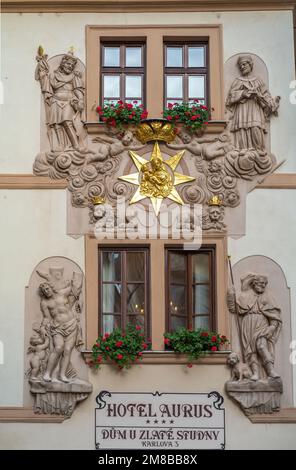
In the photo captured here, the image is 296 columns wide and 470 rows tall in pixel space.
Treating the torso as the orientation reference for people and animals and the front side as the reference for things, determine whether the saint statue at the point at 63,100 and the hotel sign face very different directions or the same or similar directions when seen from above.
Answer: same or similar directions

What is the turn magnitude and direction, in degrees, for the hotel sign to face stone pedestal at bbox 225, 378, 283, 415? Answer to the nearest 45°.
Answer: approximately 90° to its left

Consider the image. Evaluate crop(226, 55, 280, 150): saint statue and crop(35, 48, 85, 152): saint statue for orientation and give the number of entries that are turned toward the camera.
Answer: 2

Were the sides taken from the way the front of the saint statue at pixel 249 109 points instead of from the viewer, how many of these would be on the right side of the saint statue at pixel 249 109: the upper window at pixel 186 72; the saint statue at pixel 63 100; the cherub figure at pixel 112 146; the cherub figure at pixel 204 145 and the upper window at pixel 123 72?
5

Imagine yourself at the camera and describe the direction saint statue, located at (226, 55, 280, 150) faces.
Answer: facing the viewer

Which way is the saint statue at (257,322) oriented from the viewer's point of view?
toward the camera

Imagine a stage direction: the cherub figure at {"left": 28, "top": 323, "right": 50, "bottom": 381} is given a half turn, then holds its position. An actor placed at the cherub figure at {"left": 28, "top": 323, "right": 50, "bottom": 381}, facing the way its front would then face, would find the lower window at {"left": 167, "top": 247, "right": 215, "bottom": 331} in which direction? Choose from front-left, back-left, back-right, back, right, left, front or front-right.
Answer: back-right

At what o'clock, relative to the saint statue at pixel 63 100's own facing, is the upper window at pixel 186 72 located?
The upper window is roughly at 9 o'clock from the saint statue.

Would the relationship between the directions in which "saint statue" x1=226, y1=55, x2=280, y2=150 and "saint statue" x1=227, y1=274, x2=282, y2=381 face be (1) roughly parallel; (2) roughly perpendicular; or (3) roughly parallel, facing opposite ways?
roughly parallel

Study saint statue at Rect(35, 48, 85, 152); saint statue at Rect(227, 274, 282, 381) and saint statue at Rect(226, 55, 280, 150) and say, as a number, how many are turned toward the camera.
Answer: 3

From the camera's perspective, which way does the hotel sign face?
toward the camera

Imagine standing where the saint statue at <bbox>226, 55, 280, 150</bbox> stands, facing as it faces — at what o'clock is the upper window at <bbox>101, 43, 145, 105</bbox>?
The upper window is roughly at 3 o'clock from the saint statue.

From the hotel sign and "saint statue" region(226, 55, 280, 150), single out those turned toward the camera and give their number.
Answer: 2
